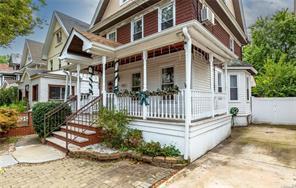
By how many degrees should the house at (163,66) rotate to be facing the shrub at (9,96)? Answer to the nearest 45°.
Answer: approximately 90° to its right

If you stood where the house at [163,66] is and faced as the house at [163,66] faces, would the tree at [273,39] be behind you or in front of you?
behind

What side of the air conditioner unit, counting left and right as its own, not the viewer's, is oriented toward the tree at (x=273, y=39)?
left

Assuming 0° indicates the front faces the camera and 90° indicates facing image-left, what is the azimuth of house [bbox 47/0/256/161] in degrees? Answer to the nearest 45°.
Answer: approximately 45°

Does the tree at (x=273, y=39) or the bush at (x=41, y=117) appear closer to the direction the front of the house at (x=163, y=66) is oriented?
the bush
